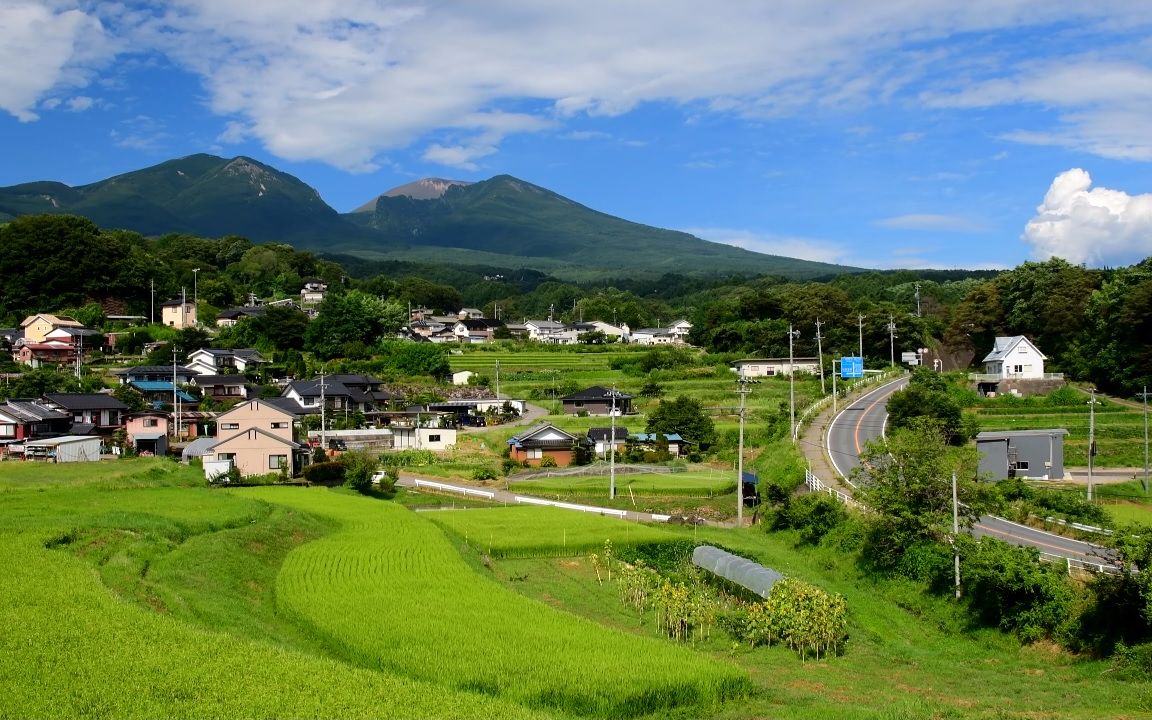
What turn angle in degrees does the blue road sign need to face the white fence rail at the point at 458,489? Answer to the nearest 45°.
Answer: approximately 45° to its right

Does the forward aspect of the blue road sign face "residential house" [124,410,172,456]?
no

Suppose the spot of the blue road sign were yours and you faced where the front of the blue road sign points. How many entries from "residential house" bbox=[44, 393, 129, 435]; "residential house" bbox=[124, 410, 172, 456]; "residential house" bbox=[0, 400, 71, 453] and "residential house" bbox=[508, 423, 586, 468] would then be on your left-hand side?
0

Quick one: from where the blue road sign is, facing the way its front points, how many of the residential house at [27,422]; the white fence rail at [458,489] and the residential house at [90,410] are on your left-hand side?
0

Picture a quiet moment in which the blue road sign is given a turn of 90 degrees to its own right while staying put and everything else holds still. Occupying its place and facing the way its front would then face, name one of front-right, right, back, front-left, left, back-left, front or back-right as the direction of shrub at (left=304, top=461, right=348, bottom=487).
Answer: front-left

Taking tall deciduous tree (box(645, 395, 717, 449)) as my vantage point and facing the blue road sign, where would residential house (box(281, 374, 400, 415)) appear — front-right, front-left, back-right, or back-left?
back-left

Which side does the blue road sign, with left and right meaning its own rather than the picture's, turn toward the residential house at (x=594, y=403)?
right

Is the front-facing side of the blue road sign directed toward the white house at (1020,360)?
no

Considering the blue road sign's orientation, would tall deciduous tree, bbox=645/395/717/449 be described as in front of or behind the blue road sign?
in front

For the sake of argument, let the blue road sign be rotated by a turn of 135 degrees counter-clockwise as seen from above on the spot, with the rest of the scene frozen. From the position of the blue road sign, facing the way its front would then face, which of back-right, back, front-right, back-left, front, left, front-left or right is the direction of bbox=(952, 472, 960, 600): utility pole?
back-right

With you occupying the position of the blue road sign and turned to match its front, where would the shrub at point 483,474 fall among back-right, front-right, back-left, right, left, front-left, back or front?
front-right

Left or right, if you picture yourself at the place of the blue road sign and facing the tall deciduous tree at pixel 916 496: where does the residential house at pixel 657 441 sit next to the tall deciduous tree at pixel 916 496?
right

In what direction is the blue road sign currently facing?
toward the camera

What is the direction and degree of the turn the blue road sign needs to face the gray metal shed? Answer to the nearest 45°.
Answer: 0° — it already faces it

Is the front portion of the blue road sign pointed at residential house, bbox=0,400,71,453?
no

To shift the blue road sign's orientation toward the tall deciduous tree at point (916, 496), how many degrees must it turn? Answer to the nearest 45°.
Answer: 0° — it already faces it

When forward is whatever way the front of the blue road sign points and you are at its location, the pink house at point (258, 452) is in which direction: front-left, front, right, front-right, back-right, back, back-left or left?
front-right

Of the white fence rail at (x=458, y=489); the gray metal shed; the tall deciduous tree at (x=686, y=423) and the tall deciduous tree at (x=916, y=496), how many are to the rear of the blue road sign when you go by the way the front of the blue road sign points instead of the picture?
0

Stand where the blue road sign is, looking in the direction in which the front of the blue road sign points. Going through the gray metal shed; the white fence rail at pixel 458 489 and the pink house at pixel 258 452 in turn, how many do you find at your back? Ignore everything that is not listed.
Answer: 0
